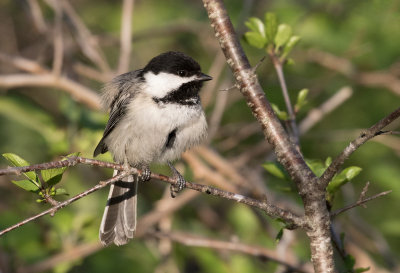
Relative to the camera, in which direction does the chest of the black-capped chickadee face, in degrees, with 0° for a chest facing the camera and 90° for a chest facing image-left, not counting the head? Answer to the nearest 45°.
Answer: approximately 315°
